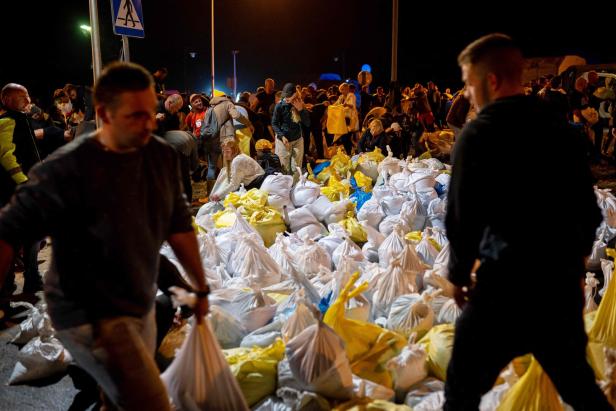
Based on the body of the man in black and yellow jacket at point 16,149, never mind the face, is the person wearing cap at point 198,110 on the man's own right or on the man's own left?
on the man's own left

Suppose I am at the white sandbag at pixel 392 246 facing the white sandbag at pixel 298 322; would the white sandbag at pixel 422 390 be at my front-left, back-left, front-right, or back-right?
front-left

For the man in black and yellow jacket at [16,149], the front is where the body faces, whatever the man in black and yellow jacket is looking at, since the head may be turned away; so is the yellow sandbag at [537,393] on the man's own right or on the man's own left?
on the man's own right

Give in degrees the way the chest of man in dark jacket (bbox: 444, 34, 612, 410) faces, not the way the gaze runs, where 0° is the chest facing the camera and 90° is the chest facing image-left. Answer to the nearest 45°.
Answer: approximately 135°

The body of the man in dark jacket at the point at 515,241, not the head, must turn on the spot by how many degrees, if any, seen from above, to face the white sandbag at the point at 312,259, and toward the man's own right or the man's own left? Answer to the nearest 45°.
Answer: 0° — they already face it

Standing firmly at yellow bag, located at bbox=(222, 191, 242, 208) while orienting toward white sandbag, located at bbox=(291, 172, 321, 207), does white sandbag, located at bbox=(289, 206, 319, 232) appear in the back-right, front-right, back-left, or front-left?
front-right

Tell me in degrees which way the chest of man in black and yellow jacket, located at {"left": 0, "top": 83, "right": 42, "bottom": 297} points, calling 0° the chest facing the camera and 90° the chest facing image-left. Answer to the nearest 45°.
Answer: approximately 270°

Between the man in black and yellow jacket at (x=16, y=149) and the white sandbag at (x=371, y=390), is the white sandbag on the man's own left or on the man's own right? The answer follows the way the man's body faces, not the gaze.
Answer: on the man's own right

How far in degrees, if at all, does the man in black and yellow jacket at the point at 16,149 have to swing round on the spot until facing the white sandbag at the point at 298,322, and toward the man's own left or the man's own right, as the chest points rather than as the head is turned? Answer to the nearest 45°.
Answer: approximately 45° to the man's own right

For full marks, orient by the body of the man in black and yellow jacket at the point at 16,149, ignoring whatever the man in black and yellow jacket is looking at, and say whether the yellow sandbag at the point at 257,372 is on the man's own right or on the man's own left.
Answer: on the man's own right

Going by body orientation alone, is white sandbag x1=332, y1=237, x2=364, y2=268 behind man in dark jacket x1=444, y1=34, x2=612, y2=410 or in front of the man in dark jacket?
in front

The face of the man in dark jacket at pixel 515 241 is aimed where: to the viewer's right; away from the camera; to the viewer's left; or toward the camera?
to the viewer's left

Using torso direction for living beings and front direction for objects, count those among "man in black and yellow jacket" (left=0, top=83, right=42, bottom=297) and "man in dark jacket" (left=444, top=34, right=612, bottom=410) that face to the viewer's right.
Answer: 1

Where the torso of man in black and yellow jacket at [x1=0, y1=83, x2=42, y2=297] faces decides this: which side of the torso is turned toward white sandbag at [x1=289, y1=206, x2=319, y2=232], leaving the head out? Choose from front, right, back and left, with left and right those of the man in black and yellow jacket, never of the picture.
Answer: front
